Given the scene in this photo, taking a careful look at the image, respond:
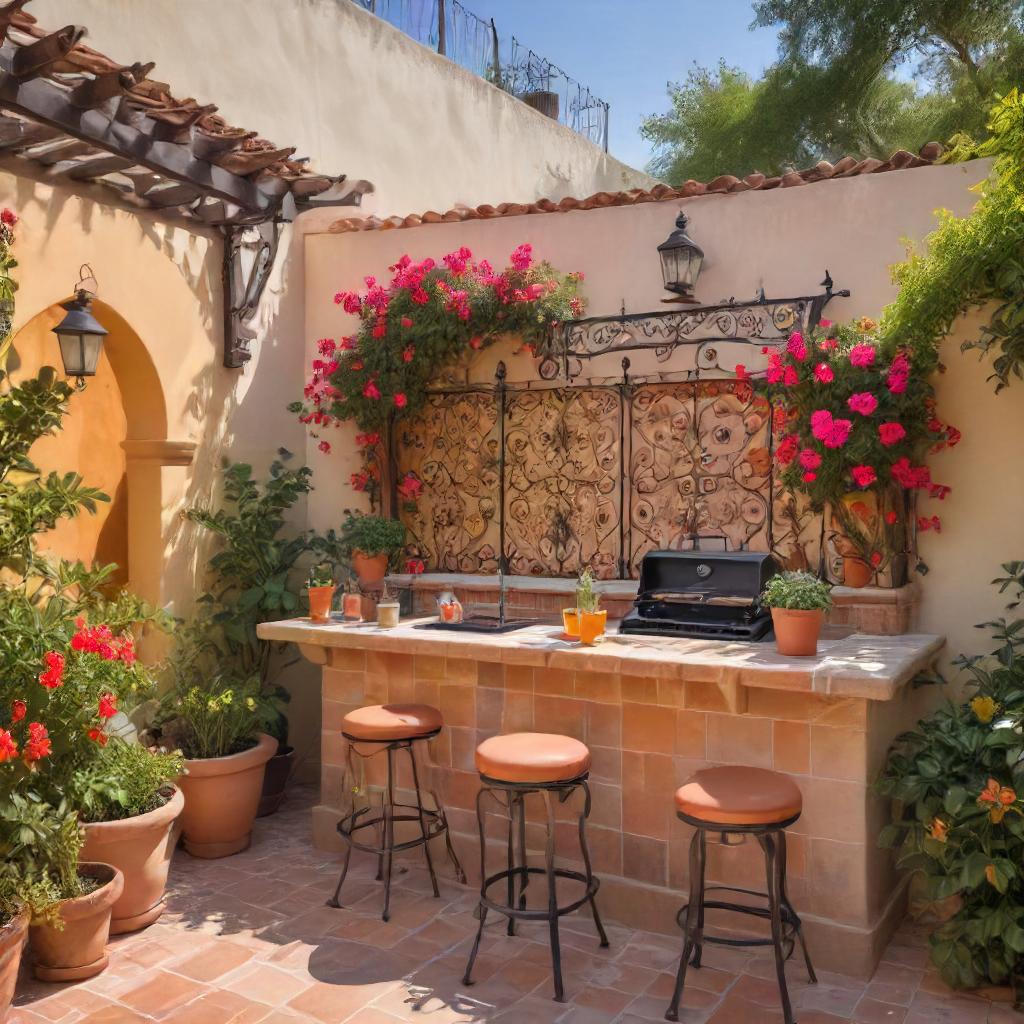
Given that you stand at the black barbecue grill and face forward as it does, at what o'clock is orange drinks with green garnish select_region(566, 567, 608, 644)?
The orange drinks with green garnish is roughly at 2 o'clock from the black barbecue grill.

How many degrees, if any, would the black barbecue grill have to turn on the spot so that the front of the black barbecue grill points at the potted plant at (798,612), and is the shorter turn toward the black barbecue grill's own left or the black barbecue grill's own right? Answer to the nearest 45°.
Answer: approximately 45° to the black barbecue grill's own left

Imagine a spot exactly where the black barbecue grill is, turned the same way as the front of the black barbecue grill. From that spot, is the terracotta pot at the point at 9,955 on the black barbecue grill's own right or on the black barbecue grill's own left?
on the black barbecue grill's own right

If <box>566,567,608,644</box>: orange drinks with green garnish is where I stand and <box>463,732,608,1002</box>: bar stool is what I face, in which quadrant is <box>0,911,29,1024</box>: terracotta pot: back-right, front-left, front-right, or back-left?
front-right

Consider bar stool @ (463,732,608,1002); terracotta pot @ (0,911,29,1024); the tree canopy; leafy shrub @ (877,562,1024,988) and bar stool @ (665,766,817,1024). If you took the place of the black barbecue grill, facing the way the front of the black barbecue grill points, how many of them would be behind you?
1

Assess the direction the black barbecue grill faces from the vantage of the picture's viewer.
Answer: facing the viewer

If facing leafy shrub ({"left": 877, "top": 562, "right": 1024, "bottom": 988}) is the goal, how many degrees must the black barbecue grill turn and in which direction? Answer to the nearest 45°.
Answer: approximately 45° to its left

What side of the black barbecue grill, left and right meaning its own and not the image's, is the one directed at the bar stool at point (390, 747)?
right

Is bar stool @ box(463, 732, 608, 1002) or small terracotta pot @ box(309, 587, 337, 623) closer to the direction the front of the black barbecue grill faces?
the bar stool

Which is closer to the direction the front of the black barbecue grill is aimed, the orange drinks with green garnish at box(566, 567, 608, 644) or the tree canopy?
the orange drinks with green garnish

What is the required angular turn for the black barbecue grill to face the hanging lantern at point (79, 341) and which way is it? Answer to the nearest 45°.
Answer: approximately 90° to its right

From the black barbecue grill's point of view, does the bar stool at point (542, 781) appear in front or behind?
in front

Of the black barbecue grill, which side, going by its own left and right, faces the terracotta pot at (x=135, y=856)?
right
